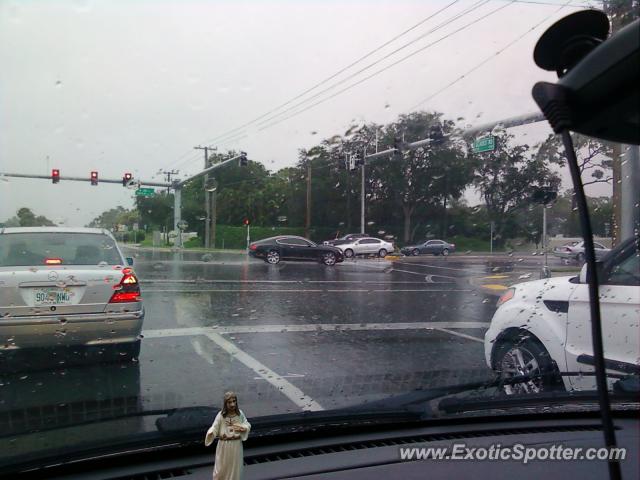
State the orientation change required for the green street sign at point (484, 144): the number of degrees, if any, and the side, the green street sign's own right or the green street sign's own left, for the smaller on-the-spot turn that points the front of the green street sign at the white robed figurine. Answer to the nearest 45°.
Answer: approximately 45° to the green street sign's own left

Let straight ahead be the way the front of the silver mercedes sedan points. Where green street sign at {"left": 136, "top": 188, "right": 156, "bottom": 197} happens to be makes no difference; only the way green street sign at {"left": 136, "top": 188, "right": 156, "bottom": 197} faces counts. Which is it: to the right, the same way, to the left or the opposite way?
the opposite way

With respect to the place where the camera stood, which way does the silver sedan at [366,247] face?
facing to the left of the viewer

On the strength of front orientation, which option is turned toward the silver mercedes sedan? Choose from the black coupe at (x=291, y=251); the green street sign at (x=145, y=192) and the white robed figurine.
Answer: the green street sign

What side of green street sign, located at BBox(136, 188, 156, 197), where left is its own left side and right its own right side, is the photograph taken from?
front

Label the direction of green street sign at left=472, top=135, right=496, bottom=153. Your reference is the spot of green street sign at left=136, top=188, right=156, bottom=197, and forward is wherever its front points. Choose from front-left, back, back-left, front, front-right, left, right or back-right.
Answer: front-left

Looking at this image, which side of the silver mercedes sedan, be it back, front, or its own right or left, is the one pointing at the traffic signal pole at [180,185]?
front

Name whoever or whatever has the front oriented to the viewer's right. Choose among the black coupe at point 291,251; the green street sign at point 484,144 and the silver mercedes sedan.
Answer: the black coupe

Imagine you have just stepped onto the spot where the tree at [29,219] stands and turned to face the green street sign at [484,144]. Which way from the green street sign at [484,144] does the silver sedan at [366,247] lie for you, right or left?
left

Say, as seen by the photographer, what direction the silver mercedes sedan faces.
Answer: facing away from the viewer

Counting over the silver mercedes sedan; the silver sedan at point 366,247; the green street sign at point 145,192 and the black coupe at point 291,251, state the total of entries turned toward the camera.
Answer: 1

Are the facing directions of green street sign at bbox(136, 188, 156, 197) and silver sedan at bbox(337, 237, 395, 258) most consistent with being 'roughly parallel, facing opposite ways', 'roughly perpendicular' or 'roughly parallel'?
roughly perpendicular

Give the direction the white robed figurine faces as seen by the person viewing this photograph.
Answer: facing the viewer

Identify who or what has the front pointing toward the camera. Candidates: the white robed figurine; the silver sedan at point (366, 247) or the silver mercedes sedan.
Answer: the white robed figurine

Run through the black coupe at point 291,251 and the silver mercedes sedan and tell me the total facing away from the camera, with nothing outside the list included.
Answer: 1
